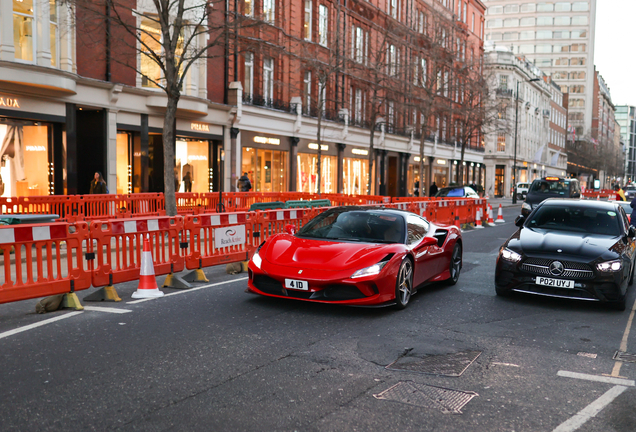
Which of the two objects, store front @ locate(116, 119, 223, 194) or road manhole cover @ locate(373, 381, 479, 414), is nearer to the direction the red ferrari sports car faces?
the road manhole cover

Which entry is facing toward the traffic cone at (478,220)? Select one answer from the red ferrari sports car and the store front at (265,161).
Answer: the store front

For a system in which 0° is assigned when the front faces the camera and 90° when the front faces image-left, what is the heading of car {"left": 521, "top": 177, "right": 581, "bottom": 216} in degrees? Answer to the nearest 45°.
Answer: approximately 45°

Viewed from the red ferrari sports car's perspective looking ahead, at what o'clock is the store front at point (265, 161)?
The store front is roughly at 4 o'clock from the red ferrari sports car.

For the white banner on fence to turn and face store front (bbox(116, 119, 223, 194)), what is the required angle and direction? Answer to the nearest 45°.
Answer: approximately 135° to its left

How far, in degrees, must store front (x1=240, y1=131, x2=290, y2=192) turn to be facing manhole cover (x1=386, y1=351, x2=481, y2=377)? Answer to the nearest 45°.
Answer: approximately 45° to its right

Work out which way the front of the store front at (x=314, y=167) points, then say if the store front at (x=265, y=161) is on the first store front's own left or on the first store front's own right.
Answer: on the first store front's own right

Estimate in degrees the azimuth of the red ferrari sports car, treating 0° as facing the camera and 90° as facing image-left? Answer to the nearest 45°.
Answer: approximately 45°

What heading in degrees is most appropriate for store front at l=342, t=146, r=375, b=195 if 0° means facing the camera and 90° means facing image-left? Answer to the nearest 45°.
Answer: approximately 315°
